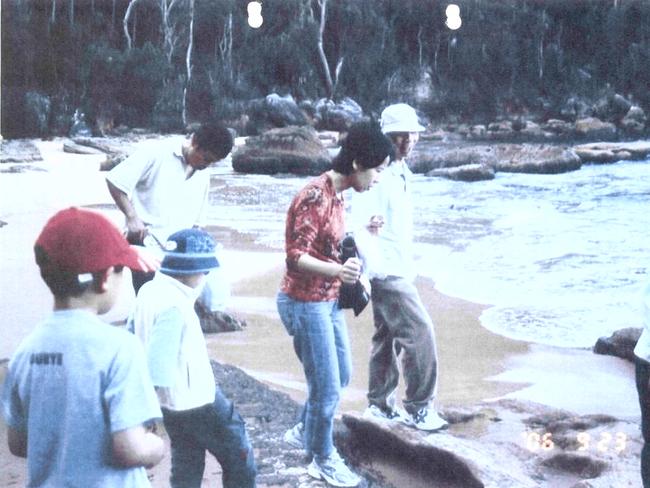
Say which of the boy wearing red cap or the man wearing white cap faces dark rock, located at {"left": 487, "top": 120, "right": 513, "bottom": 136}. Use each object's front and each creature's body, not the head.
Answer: the boy wearing red cap

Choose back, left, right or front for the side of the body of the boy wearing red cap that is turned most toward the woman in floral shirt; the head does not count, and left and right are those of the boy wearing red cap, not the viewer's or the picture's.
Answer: front

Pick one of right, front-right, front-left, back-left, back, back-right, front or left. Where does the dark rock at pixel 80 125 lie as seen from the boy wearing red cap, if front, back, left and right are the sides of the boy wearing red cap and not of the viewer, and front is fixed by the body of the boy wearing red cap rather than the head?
front-left

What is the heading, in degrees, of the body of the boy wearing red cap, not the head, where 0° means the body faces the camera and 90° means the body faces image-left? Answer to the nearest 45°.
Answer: approximately 225°

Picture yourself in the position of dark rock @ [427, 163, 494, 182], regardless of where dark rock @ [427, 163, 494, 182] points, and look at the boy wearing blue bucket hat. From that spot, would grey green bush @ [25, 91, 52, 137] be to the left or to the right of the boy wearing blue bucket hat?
right

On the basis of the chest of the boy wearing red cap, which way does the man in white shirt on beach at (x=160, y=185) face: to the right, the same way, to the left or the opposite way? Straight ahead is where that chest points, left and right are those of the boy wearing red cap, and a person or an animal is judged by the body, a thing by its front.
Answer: to the right

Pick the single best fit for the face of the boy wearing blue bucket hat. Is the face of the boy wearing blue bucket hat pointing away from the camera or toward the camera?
away from the camera

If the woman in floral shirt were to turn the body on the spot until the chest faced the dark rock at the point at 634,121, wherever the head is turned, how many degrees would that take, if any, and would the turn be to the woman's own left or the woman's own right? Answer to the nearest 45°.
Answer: approximately 45° to the woman's own left

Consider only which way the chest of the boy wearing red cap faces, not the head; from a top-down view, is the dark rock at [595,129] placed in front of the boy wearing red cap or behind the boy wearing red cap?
in front

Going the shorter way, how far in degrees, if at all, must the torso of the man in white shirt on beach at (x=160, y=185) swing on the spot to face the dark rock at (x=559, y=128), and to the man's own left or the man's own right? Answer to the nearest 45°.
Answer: approximately 45° to the man's own left

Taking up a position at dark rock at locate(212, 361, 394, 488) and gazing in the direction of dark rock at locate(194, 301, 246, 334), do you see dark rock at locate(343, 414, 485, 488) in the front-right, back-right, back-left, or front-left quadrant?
back-right

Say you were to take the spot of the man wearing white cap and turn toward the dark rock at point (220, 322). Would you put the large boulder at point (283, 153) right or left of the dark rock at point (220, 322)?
right
